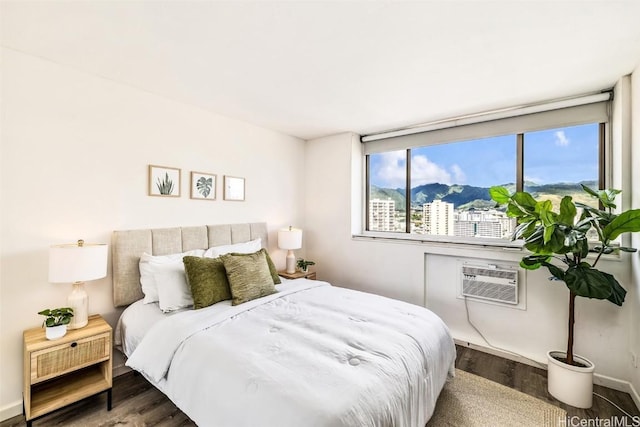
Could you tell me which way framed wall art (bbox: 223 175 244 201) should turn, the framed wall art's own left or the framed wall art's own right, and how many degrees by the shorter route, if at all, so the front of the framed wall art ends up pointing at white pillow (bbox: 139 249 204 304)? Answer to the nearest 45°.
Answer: approximately 90° to the framed wall art's own right

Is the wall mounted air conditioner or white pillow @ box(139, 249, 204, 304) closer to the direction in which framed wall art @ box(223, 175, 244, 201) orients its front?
the wall mounted air conditioner

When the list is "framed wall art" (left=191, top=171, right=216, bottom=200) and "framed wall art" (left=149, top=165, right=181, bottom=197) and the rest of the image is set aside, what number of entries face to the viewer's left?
0

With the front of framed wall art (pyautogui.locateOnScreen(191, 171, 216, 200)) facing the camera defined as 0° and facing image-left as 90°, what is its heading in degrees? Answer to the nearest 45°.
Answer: approximately 315°

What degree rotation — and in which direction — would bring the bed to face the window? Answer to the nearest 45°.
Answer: approximately 90° to its left

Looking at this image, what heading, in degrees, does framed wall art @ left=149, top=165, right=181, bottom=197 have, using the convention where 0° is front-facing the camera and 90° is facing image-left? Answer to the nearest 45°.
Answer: approximately 315°

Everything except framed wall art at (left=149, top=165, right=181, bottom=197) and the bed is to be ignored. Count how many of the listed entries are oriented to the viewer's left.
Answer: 0

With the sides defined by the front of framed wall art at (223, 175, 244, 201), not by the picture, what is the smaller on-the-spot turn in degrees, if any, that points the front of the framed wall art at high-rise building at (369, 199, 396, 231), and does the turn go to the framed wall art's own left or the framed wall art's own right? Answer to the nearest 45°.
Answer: approximately 45° to the framed wall art's own left

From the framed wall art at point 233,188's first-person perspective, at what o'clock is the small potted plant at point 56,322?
The small potted plant is roughly at 3 o'clock from the framed wall art.
